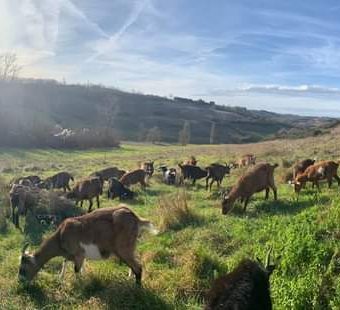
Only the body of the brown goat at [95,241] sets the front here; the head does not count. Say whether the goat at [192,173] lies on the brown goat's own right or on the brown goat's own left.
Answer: on the brown goat's own right

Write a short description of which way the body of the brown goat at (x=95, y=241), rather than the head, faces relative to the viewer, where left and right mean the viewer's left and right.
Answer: facing to the left of the viewer

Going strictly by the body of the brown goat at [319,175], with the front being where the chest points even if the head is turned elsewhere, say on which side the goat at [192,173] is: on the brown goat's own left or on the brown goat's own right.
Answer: on the brown goat's own right

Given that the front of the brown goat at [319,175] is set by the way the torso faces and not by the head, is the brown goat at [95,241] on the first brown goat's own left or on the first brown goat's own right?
on the first brown goat's own left

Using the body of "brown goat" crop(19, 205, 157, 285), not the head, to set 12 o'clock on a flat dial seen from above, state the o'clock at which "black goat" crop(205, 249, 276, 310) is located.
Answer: The black goat is roughly at 8 o'clock from the brown goat.

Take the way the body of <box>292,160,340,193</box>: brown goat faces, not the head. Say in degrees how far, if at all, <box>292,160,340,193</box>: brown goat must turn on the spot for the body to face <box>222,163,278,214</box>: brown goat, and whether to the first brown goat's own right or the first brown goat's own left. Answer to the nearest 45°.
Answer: approximately 45° to the first brown goat's own left

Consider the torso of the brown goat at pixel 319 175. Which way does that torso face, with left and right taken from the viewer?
facing to the left of the viewer

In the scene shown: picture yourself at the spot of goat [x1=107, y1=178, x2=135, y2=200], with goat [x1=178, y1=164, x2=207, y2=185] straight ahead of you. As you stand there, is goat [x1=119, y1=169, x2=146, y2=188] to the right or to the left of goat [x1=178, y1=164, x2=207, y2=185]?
left

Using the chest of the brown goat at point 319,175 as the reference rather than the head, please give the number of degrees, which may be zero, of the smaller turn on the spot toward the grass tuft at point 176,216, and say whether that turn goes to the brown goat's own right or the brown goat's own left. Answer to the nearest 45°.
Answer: approximately 45° to the brown goat's own left

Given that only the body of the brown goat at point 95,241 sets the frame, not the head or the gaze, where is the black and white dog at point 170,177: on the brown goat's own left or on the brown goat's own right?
on the brown goat's own right
